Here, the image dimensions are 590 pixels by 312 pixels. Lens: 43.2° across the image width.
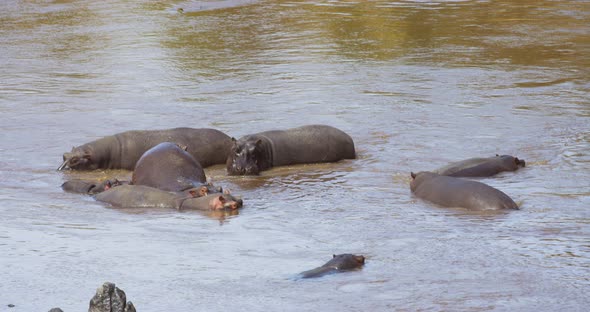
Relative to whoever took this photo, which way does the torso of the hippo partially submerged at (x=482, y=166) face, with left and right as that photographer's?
facing to the right of the viewer

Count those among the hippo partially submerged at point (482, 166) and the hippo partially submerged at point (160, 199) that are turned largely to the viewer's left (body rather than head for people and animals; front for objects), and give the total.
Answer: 0

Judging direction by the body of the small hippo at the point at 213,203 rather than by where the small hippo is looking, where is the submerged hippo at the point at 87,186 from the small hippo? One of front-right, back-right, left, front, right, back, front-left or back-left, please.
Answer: back-left

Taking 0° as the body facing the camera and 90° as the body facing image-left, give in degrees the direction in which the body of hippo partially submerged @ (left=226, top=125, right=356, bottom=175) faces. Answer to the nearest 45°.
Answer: approximately 45°

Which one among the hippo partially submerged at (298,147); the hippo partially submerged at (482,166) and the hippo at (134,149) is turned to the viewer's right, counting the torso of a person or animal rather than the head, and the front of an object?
the hippo partially submerged at (482,166)

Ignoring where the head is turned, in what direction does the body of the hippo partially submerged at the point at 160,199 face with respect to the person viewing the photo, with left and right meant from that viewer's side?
facing to the right of the viewer

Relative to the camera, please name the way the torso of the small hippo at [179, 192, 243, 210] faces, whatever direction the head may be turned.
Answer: to the viewer's right

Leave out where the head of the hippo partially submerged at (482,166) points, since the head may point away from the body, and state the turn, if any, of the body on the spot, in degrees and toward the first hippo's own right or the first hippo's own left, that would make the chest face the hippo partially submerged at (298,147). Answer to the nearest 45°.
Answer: approximately 180°

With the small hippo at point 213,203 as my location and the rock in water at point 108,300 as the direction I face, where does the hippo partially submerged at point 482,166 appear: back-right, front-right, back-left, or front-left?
back-left

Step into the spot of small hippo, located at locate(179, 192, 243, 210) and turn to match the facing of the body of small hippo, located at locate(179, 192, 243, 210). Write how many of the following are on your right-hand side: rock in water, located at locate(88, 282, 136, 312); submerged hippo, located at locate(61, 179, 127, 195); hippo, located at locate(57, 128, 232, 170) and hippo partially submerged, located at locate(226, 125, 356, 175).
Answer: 1

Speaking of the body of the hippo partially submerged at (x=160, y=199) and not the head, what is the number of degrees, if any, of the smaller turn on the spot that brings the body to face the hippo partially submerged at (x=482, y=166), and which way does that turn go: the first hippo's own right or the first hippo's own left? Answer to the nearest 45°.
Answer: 0° — it already faces it

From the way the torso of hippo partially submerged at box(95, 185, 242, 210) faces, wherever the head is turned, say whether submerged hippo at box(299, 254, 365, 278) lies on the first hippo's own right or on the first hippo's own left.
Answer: on the first hippo's own right

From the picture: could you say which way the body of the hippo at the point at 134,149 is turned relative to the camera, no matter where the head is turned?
to the viewer's left
